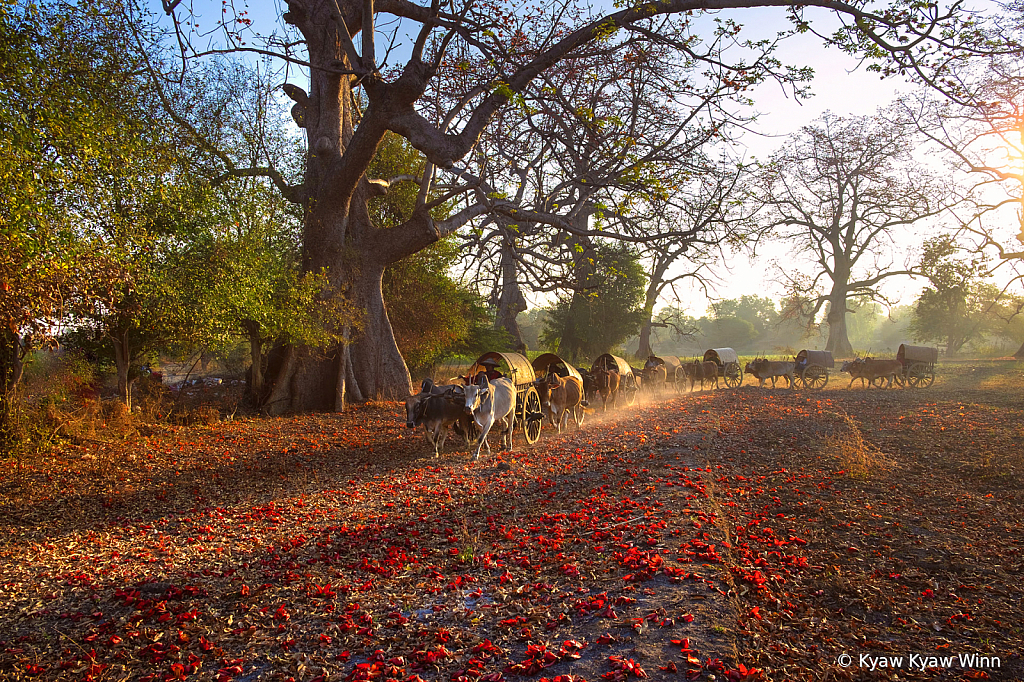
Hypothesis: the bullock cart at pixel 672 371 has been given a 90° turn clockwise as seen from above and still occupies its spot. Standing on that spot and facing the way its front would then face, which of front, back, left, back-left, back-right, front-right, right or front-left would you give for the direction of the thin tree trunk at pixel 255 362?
left

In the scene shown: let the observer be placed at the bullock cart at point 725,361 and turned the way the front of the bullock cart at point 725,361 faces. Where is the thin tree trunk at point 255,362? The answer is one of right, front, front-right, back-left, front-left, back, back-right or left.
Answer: front

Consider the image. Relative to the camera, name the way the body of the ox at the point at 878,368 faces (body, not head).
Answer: to the viewer's left

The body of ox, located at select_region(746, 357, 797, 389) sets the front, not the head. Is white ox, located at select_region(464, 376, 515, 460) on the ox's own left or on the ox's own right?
on the ox's own left

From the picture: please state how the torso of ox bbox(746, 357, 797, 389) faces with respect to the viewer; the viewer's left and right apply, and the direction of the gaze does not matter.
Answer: facing to the left of the viewer

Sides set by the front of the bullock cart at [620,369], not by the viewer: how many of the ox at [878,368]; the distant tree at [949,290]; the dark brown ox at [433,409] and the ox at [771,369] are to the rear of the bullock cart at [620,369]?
3

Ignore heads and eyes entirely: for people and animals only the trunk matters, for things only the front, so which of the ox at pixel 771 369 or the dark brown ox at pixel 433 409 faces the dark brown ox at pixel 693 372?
the ox

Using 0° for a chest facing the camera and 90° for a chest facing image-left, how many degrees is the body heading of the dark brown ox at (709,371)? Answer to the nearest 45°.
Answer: approximately 45°

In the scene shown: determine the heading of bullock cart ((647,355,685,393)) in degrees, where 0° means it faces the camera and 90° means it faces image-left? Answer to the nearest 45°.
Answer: approximately 45°

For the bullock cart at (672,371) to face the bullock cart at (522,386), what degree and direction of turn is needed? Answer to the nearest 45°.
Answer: approximately 45° to its left

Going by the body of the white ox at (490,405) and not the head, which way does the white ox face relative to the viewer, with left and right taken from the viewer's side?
facing the viewer and to the left of the viewer

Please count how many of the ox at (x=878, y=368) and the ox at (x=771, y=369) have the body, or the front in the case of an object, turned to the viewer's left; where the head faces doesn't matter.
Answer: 2

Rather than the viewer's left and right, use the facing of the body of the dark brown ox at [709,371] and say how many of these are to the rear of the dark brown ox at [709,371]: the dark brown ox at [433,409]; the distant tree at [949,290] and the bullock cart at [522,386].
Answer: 1
